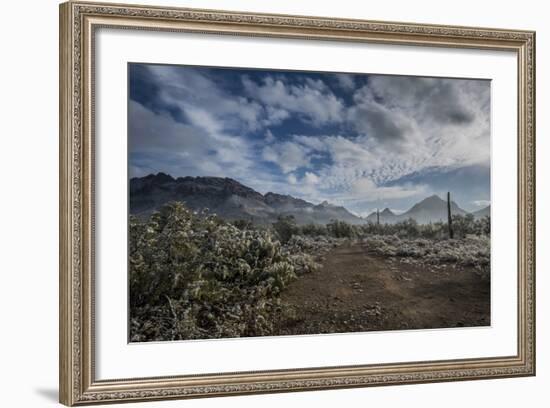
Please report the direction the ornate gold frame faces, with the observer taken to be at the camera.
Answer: facing the viewer and to the right of the viewer
